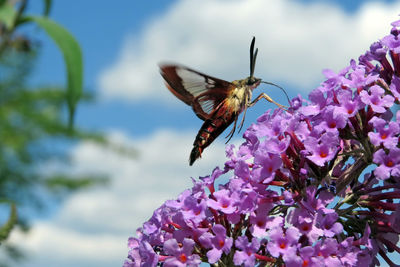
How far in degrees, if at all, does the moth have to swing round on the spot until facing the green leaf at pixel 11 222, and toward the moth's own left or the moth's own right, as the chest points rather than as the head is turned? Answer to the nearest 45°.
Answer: approximately 180°

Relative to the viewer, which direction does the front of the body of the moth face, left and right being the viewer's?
facing to the right of the viewer
